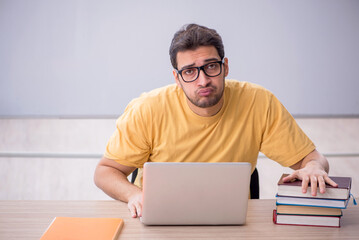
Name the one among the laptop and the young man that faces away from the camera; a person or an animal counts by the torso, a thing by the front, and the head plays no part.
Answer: the laptop

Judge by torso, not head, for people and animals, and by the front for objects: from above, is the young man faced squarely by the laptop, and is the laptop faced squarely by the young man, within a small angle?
yes

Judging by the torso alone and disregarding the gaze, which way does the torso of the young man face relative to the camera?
toward the camera

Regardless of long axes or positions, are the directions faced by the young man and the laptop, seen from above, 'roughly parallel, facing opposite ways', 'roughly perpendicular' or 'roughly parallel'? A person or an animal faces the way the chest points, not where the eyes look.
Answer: roughly parallel, facing opposite ways

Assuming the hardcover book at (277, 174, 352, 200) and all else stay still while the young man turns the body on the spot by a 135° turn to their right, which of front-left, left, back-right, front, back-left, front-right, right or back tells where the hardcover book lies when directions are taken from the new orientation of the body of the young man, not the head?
back

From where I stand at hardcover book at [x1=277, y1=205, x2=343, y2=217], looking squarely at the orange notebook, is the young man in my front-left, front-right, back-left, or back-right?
front-right

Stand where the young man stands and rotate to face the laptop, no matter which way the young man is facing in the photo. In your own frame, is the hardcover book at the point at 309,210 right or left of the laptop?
left

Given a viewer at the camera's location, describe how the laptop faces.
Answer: facing away from the viewer

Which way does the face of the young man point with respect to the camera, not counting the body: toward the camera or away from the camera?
toward the camera

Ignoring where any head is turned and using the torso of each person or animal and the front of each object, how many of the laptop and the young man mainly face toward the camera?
1

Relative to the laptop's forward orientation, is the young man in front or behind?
in front

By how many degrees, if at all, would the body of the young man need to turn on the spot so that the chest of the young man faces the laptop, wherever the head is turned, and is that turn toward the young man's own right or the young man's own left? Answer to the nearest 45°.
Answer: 0° — they already face it

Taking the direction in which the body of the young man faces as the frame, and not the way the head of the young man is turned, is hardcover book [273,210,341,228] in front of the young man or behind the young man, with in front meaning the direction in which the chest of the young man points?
in front
